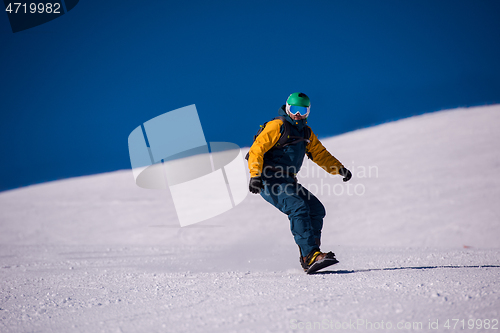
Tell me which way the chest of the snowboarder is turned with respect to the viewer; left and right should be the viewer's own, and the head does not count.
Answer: facing the viewer and to the right of the viewer
